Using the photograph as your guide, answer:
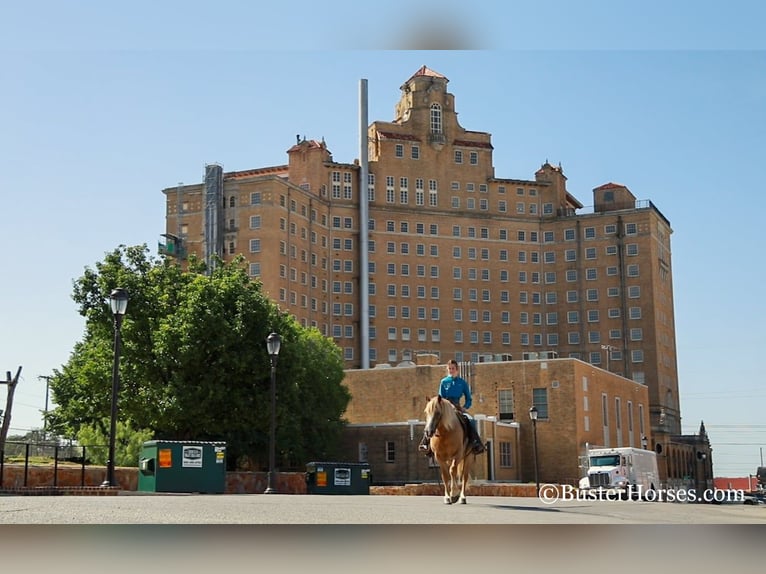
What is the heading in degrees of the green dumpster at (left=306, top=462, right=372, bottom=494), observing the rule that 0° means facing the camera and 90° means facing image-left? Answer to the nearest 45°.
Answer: approximately 0°

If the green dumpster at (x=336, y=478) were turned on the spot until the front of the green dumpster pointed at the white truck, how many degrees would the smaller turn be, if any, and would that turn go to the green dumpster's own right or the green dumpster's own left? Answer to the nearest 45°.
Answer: approximately 135° to the green dumpster's own left

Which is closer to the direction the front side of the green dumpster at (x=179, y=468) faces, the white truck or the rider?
the rider

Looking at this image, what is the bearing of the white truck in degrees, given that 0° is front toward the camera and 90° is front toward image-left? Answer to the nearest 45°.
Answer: approximately 45°

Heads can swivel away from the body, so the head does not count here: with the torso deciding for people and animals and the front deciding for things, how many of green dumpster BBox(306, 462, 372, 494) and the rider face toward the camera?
2

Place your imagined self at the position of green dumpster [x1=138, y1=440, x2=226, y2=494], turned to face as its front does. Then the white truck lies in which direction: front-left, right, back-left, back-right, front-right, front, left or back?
back-left

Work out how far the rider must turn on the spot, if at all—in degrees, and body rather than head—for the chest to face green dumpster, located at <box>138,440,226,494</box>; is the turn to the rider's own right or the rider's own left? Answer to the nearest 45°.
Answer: approximately 135° to the rider's own right

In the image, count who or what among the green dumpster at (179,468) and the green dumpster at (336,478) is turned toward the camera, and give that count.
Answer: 2
